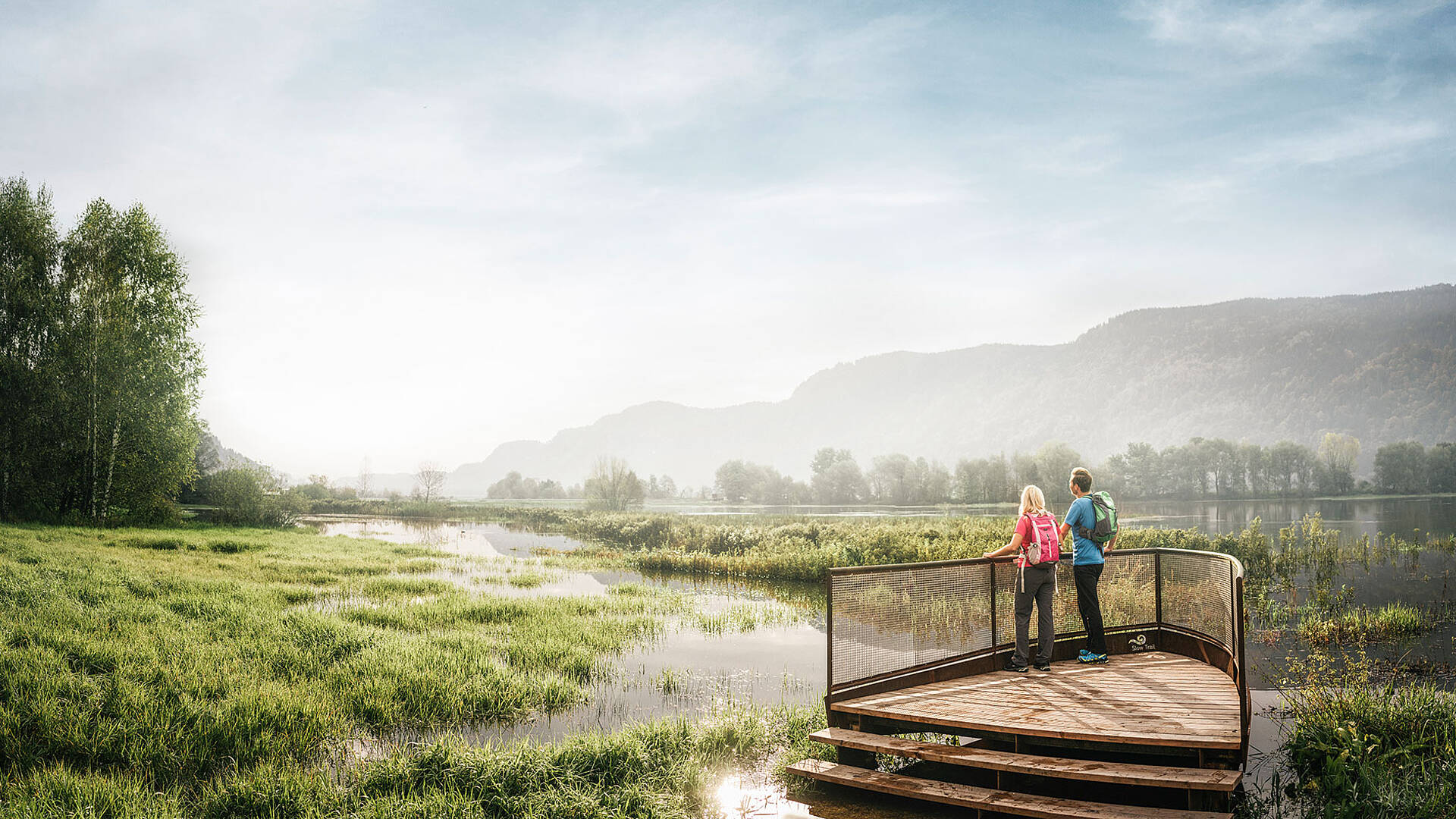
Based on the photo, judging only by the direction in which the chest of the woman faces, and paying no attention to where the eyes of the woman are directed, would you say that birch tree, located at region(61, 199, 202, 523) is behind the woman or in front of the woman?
in front

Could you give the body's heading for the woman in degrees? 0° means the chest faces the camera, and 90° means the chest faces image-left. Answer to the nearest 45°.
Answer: approximately 135°
